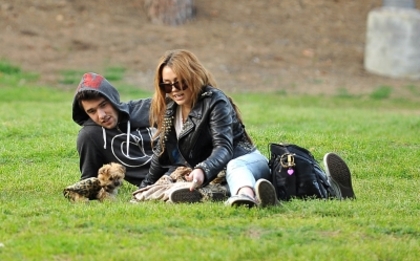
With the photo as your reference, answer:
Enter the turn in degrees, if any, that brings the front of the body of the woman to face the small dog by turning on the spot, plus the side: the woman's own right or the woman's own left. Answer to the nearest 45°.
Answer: approximately 45° to the woman's own right

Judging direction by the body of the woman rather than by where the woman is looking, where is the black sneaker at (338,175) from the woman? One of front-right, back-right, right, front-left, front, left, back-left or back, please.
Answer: back-left

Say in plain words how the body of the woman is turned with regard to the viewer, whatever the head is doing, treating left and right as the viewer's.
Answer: facing the viewer and to the left of the viewer

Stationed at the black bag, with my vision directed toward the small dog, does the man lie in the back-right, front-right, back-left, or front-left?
front-right

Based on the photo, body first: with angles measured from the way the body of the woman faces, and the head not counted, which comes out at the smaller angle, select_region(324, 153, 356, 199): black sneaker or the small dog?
the small dog

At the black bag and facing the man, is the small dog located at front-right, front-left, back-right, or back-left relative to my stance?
front-left

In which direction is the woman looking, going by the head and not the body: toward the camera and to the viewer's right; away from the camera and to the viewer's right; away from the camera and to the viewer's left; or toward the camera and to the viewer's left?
toward the camera and to the viewer's left

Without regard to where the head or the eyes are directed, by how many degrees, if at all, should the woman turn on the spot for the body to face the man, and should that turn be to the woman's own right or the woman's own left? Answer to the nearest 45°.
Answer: approximately 90° to the woman's own right

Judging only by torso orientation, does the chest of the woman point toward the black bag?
no
